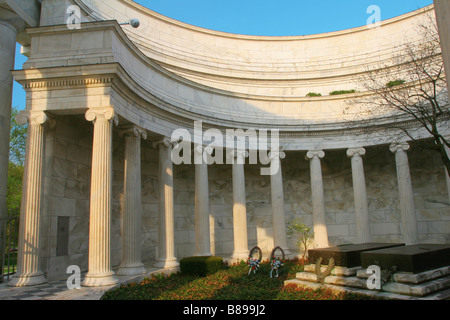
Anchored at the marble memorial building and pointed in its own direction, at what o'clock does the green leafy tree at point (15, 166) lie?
The green leafy tree is roughly at 4 o'clock from the marble memorial building.

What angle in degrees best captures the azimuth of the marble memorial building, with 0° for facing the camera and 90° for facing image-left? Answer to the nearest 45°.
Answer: approximately 0°

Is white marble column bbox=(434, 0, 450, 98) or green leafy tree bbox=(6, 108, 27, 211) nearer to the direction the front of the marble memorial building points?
the white marble column

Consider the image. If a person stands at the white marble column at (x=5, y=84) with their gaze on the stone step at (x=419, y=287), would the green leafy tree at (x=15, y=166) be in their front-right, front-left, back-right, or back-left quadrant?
back-left
